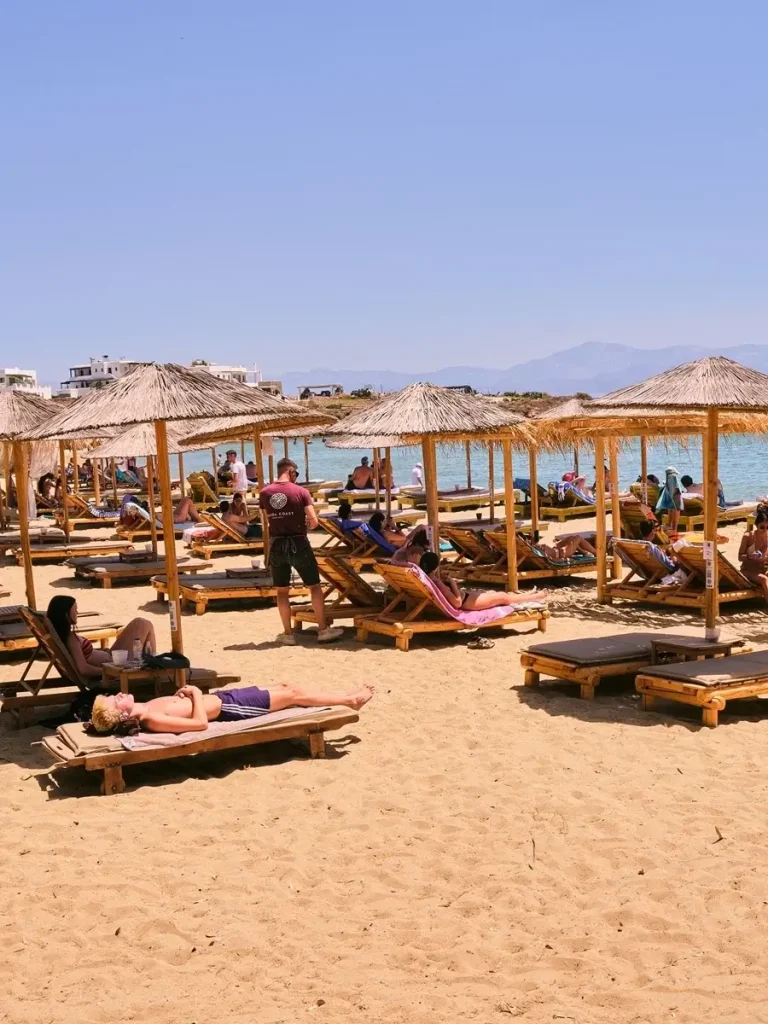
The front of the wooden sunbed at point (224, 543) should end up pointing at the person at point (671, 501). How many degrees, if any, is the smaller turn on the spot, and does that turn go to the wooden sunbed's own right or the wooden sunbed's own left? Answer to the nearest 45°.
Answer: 0° — it already faces them

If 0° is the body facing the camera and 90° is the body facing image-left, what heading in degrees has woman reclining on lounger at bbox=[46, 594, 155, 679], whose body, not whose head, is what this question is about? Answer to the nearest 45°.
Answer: approximately 270°

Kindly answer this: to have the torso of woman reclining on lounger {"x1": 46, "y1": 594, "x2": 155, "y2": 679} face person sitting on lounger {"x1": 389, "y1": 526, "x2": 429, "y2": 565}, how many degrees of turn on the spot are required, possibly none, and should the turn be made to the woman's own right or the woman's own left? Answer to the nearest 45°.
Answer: approximately 45° to the woman's own left

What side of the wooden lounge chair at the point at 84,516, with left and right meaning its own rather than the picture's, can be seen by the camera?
right

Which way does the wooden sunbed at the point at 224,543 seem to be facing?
to the viewer's right

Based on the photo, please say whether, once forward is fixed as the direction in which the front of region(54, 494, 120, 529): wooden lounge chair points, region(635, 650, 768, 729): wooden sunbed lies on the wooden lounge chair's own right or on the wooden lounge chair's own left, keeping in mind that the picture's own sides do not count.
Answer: on the wooden lounge chair's own right
